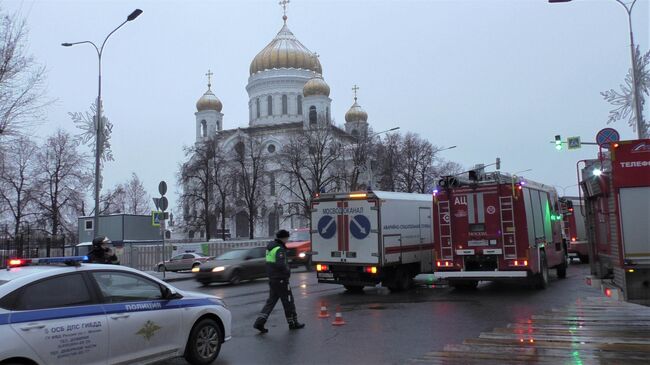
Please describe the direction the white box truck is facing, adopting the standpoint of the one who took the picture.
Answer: facing away from the viewer and to the right of the viewer

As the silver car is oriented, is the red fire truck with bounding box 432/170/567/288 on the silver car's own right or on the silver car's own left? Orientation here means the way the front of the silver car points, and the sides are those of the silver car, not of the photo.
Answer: on the silver car's own left

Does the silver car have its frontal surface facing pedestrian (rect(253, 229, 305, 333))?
no

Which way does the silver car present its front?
to the viewer's left

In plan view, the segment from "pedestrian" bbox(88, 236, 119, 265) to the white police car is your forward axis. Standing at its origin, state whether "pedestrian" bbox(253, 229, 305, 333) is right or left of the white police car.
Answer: left

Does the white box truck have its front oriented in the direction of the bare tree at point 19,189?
no

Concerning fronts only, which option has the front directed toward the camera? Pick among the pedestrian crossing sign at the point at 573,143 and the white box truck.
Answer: the pedestrian crossing sign

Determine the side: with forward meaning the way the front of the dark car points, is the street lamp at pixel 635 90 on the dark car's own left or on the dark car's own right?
on the dark car's own left

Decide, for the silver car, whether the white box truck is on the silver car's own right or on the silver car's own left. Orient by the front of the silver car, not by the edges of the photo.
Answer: on the silver car's own left

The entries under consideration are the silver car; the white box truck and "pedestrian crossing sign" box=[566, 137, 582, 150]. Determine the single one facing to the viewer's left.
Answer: the silver car

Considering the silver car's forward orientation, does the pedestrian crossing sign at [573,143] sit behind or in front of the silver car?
behind

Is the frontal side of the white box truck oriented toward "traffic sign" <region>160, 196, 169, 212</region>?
no

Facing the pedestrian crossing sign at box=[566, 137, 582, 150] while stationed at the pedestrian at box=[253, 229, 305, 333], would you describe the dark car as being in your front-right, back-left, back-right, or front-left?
front-left

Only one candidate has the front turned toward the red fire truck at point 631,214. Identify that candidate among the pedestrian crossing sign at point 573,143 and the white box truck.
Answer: the pedestrian crossing sign

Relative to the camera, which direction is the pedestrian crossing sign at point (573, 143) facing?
toward the camera

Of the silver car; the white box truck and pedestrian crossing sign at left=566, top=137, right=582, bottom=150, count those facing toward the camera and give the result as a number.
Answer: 1
